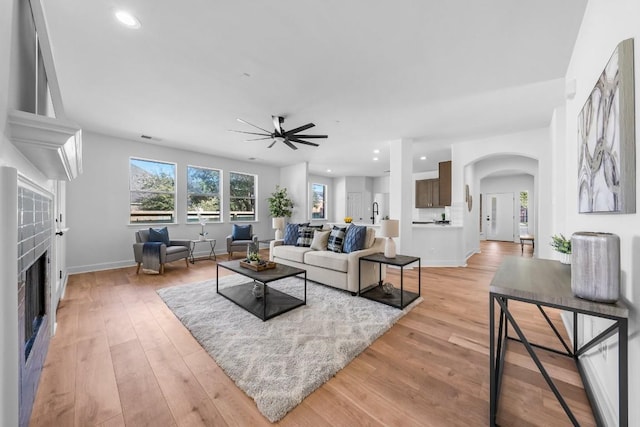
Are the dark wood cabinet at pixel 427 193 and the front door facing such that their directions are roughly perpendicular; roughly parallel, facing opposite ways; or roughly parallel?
roughly parallel

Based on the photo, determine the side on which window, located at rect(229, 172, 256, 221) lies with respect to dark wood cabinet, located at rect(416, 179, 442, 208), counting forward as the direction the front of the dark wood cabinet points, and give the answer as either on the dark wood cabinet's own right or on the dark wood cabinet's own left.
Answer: on the dark wood cabinet's own right

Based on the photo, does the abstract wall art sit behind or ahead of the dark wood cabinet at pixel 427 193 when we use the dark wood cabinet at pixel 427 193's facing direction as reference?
ahead

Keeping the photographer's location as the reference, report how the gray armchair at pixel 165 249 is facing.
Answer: facing the viewer and to the right of the viewer

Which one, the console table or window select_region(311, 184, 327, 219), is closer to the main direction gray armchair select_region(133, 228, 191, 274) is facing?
the console table

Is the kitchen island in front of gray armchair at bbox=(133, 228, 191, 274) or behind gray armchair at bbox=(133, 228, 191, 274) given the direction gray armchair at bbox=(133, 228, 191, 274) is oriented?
in front

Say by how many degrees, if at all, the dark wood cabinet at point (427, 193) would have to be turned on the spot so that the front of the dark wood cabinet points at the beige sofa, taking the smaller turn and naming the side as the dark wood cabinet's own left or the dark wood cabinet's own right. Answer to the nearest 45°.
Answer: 0° — it already faces it

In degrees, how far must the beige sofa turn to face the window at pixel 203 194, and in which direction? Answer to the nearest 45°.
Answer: approximately 90° to its right

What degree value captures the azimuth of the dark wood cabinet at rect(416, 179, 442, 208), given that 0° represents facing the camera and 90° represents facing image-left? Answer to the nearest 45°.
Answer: approximately 0°

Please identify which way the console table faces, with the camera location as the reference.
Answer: facing the viewer and to the left of the viewer

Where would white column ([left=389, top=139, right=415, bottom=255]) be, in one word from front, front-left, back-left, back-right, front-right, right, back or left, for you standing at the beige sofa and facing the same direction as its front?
back

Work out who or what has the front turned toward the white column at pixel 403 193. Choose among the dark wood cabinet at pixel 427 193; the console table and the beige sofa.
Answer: the dark wood cabinet

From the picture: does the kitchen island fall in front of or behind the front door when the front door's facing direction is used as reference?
in front

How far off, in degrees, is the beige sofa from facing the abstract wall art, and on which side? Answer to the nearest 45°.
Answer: approximately 90° to its left

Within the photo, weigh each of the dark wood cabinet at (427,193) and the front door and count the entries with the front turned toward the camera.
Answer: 2

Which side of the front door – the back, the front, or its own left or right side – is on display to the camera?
front

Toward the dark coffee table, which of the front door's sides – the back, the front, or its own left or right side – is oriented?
front

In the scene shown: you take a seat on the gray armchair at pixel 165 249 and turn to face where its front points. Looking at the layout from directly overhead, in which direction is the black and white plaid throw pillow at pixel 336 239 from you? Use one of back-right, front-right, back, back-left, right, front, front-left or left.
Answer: front
